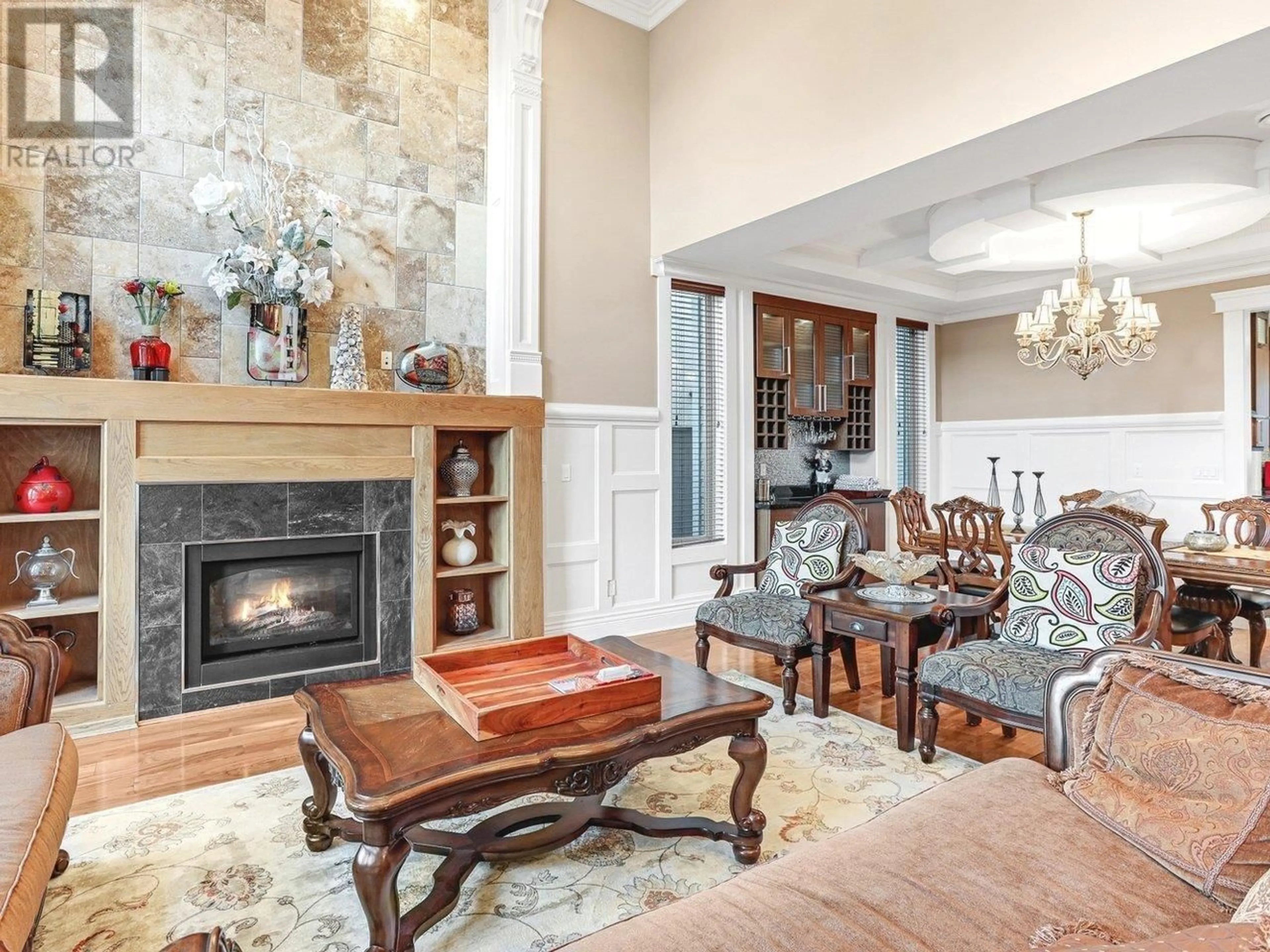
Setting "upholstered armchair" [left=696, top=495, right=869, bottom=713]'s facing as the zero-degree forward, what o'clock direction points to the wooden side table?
The wooden side table is roughly at 9 o'clock from the upholstered armchair.

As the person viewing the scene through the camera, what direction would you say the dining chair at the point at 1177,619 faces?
facing away from the viewer and to the right of the viewer

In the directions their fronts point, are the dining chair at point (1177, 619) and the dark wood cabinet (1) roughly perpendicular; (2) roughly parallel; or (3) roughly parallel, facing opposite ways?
roughly perpendicular

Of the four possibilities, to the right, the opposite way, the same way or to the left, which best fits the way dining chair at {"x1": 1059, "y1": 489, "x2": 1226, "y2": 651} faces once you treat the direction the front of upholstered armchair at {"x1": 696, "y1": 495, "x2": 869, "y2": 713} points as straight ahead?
the opposite way

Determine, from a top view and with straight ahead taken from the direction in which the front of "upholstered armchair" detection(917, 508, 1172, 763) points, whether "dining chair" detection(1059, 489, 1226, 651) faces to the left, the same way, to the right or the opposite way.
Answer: the opposite way

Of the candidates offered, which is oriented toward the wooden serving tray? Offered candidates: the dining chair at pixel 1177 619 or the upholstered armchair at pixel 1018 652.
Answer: the upholstered armchair

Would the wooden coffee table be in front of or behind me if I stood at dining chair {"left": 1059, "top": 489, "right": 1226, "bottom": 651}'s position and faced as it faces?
behind

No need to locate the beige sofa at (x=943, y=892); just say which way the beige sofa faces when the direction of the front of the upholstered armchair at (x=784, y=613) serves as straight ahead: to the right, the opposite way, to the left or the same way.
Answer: to the right

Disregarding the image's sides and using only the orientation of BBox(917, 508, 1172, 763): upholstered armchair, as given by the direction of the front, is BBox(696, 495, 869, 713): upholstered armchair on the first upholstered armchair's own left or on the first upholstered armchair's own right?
on the first upholstered armchair's own right

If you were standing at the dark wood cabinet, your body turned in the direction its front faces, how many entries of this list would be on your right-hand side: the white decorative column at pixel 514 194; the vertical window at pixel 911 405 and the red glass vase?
2

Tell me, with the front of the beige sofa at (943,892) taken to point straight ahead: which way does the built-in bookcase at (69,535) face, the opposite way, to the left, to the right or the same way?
the opposite way

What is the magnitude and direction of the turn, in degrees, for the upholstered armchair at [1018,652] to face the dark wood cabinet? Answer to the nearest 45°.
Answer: approximately 90° to its right

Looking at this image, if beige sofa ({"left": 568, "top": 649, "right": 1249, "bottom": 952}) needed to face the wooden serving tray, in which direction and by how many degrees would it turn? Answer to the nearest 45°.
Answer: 0° — it already faces it

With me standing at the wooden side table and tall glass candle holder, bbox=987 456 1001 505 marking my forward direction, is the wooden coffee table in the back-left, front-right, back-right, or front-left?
back-left
